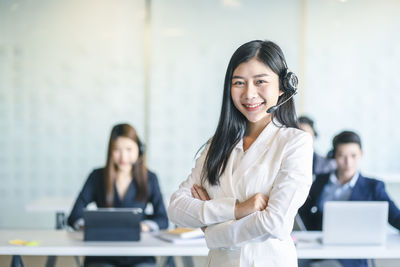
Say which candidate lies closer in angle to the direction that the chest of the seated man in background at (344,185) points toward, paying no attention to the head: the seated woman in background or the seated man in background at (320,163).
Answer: the seated woman in background

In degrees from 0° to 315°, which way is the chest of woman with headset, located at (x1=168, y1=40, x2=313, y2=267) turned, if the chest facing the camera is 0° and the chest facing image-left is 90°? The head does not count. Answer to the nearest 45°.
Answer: approximately 45°

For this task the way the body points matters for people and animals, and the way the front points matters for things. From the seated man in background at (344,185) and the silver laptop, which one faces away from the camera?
the silver laptop

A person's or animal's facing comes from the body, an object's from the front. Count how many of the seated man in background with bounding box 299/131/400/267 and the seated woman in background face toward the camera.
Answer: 2

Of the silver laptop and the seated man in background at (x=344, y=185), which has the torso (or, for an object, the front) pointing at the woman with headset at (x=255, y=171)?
the seated man in background

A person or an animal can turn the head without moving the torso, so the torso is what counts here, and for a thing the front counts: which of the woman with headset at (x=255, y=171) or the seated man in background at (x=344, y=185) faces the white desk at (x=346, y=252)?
the seated man in background

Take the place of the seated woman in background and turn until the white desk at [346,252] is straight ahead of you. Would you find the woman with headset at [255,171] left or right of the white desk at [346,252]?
right

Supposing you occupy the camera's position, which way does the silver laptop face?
facing away from the viewer

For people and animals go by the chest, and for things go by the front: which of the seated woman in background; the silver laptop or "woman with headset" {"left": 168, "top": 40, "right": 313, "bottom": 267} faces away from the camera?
the silver laptop

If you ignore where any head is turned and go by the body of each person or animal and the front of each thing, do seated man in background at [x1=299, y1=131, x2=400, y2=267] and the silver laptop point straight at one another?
yes
